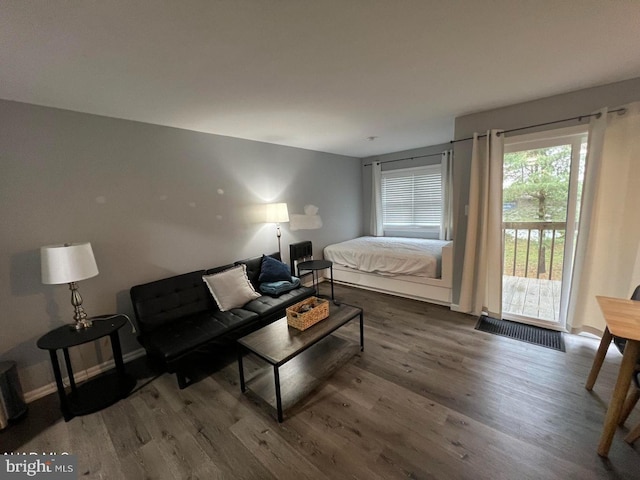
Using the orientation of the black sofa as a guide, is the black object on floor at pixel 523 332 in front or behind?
in front

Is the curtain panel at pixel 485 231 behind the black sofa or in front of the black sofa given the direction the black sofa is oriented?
in front

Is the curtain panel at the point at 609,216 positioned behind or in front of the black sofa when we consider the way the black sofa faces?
in front

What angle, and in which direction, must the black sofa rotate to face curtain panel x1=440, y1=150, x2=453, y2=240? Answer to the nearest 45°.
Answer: approximately 45° to its left

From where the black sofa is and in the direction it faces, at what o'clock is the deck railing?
The deck railing is roughly at 11 o'clock from the black sofa.

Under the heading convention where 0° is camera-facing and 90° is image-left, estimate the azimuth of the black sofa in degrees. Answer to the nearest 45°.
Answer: approximately 315°

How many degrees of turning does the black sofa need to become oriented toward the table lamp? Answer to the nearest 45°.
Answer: approximately 90° to its right
